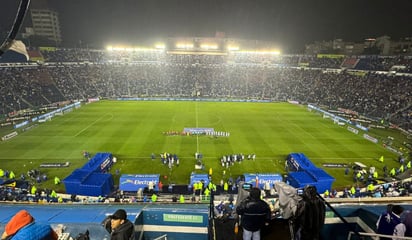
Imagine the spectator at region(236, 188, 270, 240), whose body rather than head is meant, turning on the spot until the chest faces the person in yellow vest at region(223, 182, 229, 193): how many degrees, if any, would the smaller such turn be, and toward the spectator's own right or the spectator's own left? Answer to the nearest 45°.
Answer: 0° — they already face them

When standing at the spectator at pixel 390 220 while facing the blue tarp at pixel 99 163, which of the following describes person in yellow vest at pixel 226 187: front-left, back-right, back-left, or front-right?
front-right

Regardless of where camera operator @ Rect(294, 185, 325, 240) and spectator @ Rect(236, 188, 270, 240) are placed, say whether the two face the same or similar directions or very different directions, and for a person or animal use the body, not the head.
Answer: same or similar directions

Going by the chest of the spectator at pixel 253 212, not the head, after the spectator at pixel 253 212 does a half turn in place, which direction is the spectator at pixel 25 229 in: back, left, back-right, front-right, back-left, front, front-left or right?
front-right

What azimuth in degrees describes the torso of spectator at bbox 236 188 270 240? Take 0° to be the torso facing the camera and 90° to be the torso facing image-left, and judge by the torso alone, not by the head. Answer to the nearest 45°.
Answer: approximately 180°

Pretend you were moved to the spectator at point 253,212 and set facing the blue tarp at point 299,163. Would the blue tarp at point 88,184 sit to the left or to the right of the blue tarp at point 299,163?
left

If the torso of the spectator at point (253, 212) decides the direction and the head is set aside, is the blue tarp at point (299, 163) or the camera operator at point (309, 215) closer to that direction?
the blue tarp

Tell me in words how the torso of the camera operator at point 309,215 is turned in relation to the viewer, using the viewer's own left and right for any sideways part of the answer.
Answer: facing away from the viewer

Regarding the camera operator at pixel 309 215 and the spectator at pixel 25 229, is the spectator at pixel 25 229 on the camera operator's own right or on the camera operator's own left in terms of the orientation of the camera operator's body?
on the camera operator's own left

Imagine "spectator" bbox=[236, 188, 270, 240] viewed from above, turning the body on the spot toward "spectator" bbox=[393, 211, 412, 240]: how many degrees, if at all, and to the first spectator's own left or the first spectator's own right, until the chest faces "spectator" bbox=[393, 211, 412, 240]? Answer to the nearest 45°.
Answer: approximately 90° to the first spectator's own right

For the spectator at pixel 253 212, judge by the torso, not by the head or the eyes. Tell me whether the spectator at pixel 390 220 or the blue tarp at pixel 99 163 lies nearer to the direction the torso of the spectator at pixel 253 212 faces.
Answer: the blue tarp

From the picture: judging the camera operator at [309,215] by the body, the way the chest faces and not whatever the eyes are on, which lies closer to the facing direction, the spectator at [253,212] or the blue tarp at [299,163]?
the blue tarp

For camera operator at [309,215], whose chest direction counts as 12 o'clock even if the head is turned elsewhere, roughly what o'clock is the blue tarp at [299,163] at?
The blue tarp is roughly at 12 o'clock from the camera operator.

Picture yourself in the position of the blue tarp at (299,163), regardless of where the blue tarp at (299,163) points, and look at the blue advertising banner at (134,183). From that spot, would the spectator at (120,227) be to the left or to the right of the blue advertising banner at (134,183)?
left

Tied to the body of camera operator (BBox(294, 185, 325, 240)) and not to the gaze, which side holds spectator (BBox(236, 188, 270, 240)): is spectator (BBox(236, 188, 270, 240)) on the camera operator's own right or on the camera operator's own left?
on the camera operator's own left

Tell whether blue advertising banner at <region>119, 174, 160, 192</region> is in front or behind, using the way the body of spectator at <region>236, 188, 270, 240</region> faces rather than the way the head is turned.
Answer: in front
